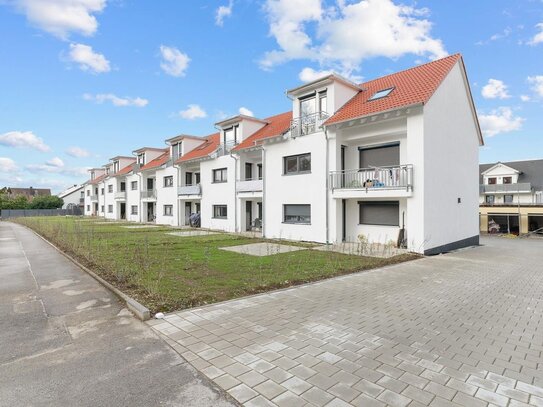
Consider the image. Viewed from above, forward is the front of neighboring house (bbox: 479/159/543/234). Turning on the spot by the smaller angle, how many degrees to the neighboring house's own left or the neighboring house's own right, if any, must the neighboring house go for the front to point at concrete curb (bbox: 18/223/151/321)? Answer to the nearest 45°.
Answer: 0° — it already faces it

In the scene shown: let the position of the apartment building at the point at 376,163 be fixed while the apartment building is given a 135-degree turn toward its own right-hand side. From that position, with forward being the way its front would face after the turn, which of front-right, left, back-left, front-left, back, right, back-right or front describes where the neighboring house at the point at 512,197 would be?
front-right

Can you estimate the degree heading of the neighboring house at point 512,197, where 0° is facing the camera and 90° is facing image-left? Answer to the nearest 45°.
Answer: approximately 0°

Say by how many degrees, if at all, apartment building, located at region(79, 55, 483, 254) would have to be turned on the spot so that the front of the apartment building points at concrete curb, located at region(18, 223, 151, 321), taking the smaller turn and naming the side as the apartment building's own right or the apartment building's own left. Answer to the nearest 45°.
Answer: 0° — it already faces it
